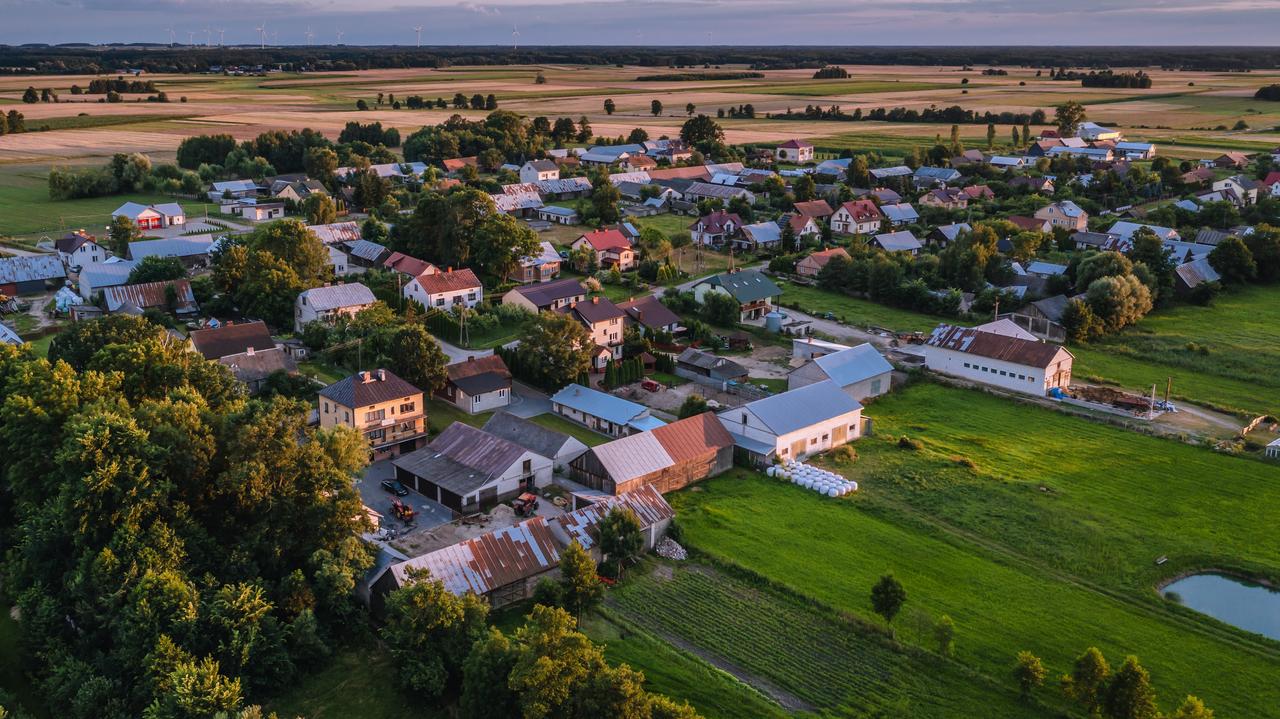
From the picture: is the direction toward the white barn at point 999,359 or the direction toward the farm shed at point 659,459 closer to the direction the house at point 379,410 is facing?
the farm shed

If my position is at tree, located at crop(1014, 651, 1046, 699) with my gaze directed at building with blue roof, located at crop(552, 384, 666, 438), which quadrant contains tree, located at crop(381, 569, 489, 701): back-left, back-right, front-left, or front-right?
front-left

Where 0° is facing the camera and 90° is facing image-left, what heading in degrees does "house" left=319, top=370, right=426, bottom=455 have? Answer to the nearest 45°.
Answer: approximately 315°

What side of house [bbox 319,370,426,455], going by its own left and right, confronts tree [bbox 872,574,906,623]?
front

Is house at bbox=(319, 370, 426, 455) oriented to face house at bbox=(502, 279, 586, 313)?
no

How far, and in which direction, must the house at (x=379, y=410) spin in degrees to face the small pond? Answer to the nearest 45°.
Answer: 0° — it already faces it

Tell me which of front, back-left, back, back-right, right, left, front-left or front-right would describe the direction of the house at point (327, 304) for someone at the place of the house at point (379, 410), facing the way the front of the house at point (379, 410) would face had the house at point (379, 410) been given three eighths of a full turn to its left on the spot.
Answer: front

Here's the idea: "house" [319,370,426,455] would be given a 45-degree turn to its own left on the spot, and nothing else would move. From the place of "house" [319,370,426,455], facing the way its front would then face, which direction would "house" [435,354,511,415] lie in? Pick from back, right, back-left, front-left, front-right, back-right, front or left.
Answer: front-left

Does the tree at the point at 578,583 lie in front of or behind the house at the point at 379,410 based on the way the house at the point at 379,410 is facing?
in front

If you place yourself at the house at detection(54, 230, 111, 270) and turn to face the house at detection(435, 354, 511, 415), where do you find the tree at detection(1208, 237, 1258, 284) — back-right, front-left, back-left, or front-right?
front-left

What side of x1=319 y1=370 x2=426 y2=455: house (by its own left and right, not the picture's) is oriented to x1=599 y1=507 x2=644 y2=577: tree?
front

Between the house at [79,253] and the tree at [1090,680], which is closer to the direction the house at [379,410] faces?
the tree

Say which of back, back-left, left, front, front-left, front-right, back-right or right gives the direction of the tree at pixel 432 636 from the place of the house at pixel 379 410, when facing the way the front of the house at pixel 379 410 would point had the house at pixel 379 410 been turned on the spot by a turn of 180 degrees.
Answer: back-left

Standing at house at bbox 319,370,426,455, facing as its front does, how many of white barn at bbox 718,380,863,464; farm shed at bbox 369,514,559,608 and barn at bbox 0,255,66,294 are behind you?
1

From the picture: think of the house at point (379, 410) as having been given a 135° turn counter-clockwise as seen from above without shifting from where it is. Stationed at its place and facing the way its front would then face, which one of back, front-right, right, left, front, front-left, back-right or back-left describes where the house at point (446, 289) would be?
front

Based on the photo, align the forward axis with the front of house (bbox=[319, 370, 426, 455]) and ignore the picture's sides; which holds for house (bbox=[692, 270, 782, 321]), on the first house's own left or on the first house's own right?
on the first house's own left

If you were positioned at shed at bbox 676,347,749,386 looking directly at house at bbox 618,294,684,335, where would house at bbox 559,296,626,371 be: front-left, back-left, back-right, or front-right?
front-left
